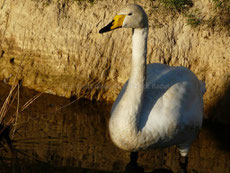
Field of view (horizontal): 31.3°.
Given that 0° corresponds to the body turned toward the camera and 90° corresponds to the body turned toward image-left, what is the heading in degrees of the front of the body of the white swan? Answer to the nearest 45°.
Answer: approximately 45°
